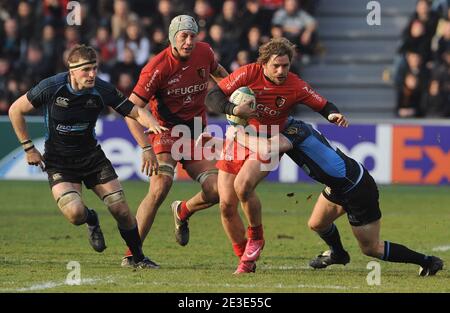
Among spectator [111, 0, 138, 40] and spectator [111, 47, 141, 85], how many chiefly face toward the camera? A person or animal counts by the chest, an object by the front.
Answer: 2

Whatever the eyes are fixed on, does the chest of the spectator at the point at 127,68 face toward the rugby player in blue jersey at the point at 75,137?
yes

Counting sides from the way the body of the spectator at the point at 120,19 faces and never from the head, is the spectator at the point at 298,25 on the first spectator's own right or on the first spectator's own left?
on the first spectator's own left

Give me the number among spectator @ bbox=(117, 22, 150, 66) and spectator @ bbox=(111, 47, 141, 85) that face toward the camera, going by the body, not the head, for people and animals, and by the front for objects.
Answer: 2

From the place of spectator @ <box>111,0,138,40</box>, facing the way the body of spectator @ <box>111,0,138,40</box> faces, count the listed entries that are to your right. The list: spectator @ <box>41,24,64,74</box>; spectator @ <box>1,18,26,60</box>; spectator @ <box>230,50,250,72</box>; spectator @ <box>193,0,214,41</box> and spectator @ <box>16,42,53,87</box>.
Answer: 3

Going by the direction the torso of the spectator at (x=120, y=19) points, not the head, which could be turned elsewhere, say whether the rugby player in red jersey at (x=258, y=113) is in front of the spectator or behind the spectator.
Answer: in front

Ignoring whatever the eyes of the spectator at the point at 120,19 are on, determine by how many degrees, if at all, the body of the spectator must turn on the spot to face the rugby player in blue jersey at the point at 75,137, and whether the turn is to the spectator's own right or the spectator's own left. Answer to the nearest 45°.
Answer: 0° — they already face them

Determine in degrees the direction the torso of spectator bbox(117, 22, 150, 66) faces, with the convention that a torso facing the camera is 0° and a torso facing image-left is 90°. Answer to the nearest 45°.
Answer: approximately 0°

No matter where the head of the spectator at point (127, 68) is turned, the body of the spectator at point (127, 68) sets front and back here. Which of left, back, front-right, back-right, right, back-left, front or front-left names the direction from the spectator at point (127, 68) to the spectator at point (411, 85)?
left

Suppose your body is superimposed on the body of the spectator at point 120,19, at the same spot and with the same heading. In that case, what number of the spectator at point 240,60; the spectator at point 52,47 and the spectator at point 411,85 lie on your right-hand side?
1

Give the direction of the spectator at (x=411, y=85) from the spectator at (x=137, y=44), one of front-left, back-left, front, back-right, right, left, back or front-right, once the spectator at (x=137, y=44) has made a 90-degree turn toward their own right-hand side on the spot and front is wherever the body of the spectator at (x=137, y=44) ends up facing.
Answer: back
